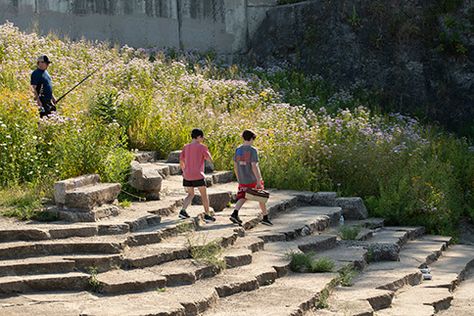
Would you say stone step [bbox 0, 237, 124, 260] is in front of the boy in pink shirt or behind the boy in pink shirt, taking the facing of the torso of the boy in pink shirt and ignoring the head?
behind

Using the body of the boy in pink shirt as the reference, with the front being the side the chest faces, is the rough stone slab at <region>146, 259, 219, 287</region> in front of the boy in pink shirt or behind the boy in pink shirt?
behind

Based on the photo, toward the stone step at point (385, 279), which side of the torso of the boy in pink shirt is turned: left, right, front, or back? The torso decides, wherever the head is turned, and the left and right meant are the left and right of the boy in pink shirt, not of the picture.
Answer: right

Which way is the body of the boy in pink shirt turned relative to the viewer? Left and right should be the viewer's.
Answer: facing away from the viewer and to the right of the viewer

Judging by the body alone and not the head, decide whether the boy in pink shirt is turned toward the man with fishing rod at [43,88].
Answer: no

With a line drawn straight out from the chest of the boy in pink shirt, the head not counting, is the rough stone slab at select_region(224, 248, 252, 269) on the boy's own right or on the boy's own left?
on the boy's own right

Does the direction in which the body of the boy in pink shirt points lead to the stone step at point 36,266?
no

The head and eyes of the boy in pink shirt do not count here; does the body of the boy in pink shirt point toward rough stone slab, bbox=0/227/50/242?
no

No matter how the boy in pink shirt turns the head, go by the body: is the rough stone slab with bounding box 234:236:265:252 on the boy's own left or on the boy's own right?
on the boy's own right

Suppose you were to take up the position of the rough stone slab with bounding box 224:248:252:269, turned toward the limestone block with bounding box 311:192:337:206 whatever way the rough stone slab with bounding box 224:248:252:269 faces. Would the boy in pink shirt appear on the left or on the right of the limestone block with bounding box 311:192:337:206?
left

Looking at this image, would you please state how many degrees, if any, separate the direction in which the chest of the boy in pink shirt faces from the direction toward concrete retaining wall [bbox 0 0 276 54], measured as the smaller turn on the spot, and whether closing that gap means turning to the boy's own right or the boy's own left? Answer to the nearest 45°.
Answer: approximately 45° to the boy's own left

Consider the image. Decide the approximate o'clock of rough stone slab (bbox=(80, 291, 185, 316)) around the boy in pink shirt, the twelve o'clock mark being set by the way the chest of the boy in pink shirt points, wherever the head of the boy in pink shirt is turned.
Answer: The rough stone slab is roughly at 5 o'clock from the boy in pink shirt.

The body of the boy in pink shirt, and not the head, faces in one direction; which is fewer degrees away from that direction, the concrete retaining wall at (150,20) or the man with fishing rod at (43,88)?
the concrete retaining wall

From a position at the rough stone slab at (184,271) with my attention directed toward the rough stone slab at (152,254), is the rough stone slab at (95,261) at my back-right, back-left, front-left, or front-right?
front-left

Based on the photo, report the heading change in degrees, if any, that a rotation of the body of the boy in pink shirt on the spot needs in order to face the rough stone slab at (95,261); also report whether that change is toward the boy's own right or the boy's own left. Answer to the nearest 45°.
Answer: approximately 180°
